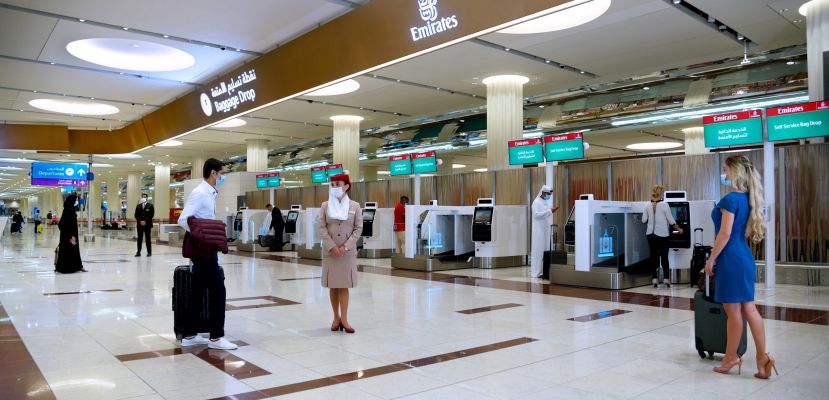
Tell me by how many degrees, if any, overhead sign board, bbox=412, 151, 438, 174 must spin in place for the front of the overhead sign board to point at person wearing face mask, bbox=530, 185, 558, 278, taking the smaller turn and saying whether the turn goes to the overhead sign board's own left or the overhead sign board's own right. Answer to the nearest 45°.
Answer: approximately 90° to the overhead sign board's own left

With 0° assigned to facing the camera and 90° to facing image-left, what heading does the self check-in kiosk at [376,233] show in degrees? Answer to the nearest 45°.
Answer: approximately 45°

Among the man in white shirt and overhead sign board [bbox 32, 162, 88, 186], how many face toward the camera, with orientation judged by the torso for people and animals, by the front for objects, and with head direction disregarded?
1

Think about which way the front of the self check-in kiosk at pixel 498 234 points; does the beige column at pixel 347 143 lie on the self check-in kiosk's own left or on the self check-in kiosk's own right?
on the self check-in kiosk's own right

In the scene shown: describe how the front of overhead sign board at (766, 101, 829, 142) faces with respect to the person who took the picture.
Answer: facing the viewer and to the left of the viewer

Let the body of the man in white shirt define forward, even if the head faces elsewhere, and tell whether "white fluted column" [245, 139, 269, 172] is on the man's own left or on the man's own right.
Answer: on the man's own left

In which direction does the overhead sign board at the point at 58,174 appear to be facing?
toward the camera

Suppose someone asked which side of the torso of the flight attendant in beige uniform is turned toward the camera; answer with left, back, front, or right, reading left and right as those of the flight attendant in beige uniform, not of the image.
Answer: front

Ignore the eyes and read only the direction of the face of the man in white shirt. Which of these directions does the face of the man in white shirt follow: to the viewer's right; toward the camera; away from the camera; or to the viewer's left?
to the viewer's right

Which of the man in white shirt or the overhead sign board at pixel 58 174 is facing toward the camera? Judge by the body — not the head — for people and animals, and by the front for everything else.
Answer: the overhead sign board

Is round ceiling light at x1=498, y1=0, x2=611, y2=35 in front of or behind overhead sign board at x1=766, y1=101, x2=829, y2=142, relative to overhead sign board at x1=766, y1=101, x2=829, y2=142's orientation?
in front

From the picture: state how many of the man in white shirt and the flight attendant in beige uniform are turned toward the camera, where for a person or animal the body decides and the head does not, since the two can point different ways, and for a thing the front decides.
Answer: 1

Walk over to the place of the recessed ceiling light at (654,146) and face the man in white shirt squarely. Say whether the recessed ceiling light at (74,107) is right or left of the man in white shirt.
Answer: right

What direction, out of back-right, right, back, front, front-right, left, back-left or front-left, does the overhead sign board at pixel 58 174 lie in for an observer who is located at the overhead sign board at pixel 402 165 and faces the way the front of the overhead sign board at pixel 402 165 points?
right

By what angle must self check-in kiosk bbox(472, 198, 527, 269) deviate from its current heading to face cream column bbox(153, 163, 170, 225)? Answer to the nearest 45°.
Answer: approximately 90° to its right

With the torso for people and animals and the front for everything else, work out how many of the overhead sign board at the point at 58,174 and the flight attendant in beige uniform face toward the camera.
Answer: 2
